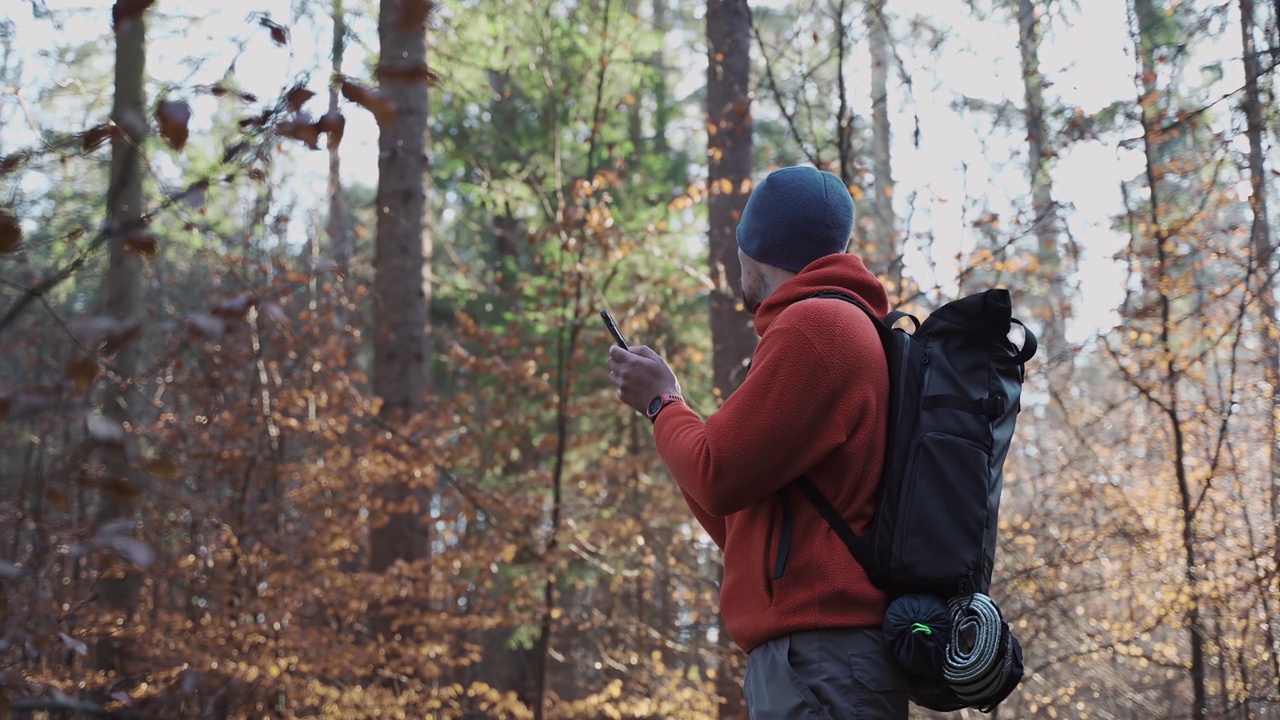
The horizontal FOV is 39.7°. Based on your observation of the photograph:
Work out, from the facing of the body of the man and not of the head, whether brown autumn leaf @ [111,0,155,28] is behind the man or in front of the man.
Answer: in front

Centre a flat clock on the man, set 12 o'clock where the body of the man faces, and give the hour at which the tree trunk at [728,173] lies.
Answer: The tree trunk is roughly at 3 o'clock from the man.

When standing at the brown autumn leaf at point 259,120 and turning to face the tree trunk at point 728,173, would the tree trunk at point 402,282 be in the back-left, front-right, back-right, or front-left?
front-left

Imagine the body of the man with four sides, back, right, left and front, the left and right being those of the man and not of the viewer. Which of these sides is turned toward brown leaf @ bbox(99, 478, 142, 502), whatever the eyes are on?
front

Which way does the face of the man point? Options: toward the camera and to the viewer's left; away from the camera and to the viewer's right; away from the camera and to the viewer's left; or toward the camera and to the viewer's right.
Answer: away from the camera and to the viewer's left

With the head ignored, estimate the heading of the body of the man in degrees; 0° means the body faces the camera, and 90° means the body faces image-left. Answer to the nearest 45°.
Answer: approximately 90°

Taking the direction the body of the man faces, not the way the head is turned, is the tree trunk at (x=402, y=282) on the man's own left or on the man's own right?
on the man's own right
